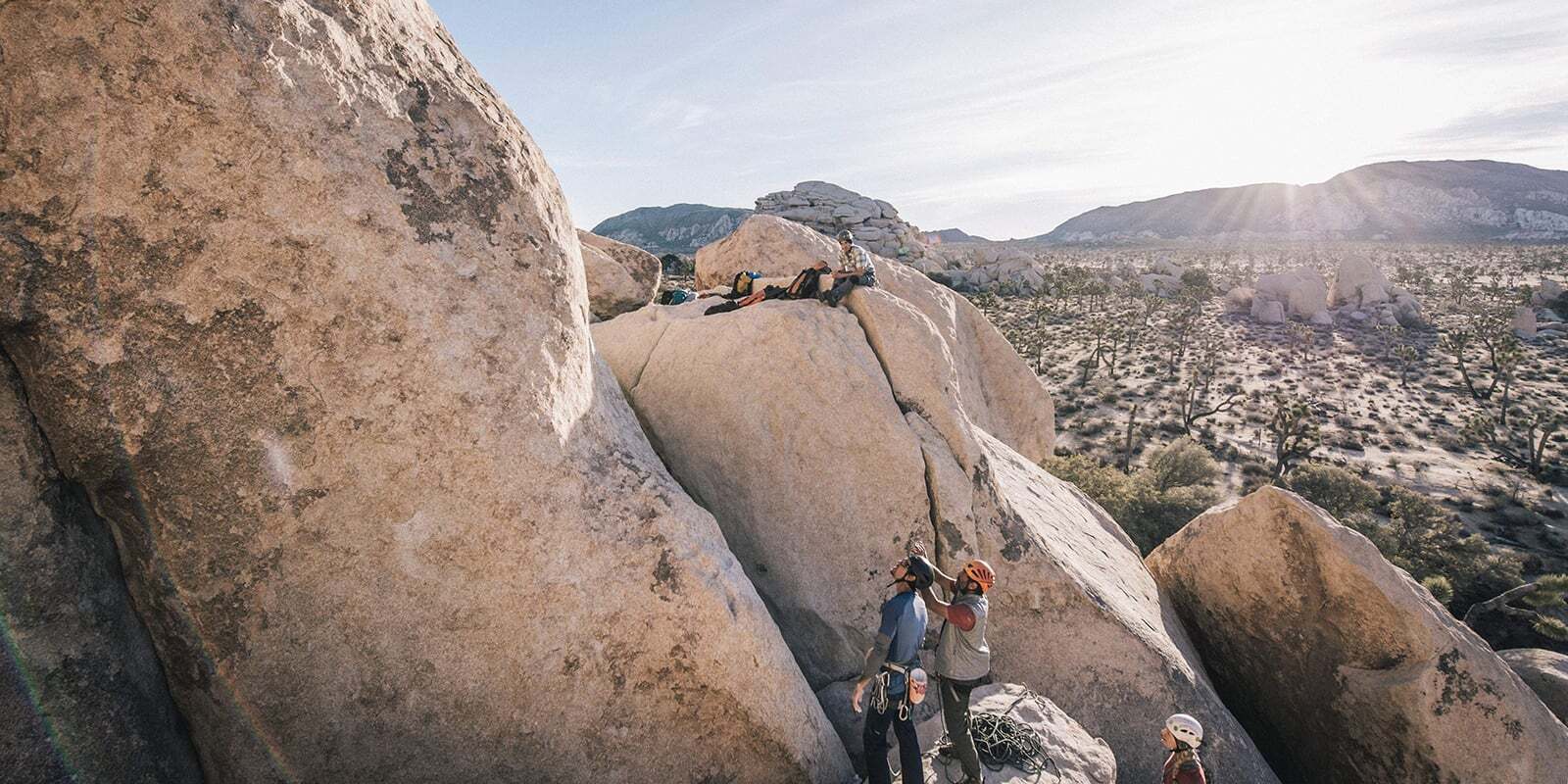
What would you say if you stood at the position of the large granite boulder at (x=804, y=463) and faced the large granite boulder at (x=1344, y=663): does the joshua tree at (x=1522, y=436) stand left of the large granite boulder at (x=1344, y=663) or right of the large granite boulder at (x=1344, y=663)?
left

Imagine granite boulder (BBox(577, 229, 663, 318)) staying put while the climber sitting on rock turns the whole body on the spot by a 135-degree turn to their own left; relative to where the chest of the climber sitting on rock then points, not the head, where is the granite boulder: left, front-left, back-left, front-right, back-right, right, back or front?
back-left

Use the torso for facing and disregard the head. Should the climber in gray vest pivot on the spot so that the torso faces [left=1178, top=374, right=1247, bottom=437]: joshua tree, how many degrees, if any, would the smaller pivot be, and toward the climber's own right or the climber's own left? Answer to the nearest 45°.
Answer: approximately 90° to the climber's own right

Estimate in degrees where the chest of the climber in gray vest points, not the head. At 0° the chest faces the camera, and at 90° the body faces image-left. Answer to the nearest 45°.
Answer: approximately 90°

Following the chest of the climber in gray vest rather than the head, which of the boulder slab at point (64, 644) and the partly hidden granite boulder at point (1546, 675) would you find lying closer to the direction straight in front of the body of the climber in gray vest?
the boulder slab

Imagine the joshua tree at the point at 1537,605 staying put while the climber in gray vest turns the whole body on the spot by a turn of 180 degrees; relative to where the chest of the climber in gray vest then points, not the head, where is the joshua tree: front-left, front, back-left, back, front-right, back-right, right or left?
front-left

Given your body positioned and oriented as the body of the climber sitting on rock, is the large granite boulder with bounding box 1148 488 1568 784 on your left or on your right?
on your left

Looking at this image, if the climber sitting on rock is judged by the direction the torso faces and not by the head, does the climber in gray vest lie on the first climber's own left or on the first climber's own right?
on the first climber's own left
